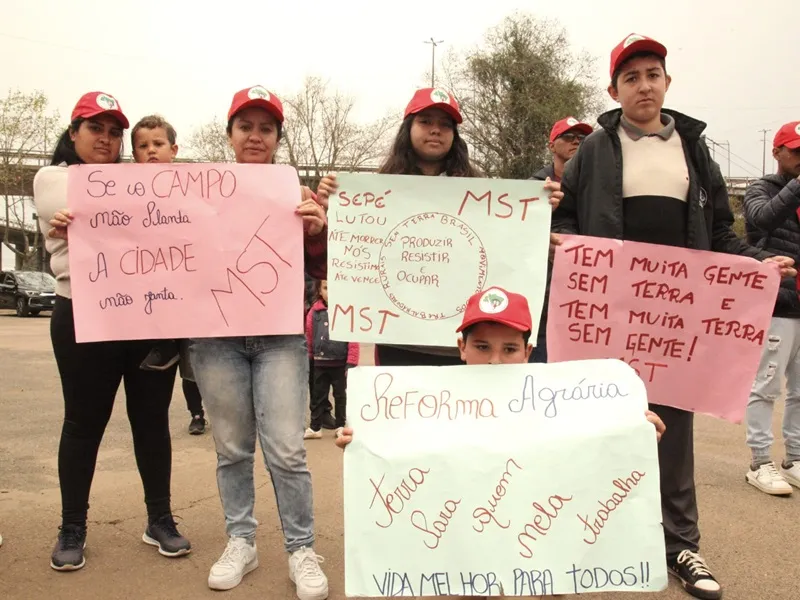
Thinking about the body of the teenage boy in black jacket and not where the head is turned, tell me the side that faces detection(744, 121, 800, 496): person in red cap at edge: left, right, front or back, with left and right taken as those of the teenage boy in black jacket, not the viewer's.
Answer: back

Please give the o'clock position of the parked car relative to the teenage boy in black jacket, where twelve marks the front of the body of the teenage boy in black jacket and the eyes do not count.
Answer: The parked car is roughly at 4 o'clock from the teenage boy in black jacket.

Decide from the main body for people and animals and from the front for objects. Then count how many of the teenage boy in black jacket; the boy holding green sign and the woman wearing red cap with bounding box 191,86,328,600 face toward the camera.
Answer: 3

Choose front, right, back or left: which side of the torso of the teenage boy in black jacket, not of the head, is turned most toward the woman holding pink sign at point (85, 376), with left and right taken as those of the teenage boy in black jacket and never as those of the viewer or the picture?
right

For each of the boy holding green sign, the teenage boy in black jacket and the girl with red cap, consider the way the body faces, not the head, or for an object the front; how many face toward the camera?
3

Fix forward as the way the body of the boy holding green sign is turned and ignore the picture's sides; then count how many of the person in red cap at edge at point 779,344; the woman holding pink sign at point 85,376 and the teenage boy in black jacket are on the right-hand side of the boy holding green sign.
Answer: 1

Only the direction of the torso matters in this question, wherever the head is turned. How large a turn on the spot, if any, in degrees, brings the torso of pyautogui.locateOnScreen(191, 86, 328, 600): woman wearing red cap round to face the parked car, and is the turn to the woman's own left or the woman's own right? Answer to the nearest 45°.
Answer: approximately 180°

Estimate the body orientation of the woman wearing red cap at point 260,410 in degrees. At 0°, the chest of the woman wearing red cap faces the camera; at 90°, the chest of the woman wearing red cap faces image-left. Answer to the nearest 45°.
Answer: approximately 0°

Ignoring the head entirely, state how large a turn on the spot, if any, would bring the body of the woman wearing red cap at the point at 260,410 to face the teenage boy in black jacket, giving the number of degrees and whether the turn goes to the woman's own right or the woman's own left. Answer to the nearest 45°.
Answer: approximately 90° to the woman's own left

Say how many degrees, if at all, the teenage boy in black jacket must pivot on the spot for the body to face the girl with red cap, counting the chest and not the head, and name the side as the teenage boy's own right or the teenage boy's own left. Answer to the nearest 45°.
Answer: approximately 90° to the teenage boy's own right

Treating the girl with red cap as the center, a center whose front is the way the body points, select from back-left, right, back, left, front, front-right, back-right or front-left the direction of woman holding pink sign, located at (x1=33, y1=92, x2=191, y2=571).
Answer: right

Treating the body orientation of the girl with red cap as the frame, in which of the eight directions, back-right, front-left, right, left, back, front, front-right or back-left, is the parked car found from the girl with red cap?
back-right
